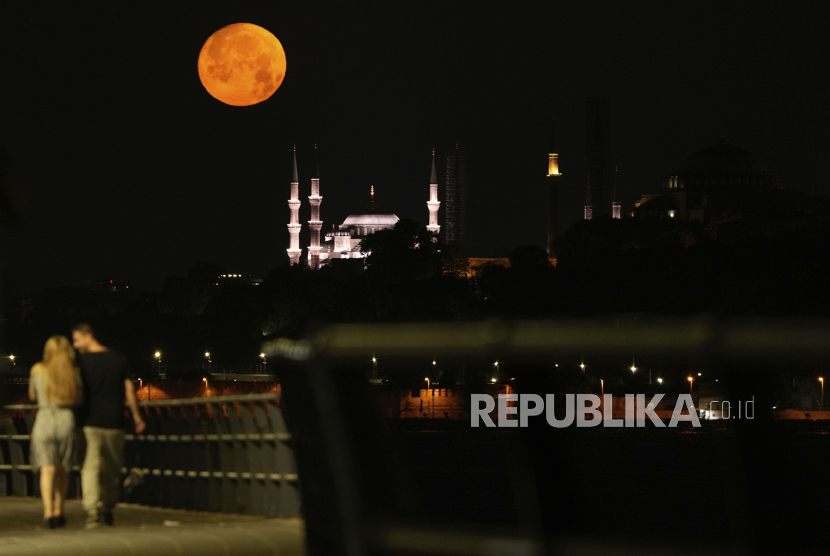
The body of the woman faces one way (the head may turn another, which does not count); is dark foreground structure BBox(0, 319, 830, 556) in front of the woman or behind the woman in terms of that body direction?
behind

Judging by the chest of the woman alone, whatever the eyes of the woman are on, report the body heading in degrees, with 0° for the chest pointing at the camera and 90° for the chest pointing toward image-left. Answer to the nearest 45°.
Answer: approximately 180°

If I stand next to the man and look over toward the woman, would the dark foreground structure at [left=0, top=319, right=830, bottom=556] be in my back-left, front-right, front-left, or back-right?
back-left

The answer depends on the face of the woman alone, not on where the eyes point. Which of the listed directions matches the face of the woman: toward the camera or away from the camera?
away from the camera
